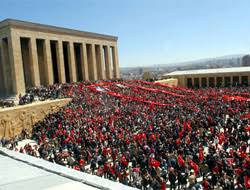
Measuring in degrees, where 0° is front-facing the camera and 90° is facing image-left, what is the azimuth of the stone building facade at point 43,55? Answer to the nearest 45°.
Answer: approximately 315°

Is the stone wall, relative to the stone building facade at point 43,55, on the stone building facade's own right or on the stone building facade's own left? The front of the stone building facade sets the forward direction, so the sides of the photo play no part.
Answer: on the stone building facade's own right
